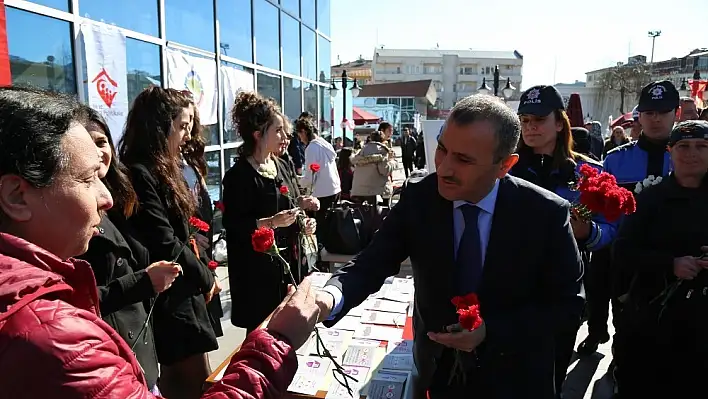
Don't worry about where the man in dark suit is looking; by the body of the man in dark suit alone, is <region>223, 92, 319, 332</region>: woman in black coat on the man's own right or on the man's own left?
on the man's own right

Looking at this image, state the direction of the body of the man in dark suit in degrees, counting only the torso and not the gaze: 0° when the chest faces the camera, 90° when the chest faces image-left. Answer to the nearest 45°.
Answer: approximately 45°

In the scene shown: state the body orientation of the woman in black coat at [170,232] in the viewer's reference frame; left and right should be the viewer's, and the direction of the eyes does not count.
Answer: facing to the right of the viewer

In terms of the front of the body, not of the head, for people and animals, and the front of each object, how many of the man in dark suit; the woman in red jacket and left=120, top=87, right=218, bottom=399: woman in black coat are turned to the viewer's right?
2

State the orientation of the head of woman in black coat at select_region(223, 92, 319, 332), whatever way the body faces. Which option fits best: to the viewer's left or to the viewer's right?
to the viewer's right

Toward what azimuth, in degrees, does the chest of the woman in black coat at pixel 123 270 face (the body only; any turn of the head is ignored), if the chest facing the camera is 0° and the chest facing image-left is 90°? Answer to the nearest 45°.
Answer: approximately 315°

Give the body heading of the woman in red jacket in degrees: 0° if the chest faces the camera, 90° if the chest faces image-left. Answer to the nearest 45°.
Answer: approximately 270°

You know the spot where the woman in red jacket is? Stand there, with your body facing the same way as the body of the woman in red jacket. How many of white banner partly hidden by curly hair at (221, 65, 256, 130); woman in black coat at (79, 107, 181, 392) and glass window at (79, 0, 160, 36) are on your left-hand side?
3
